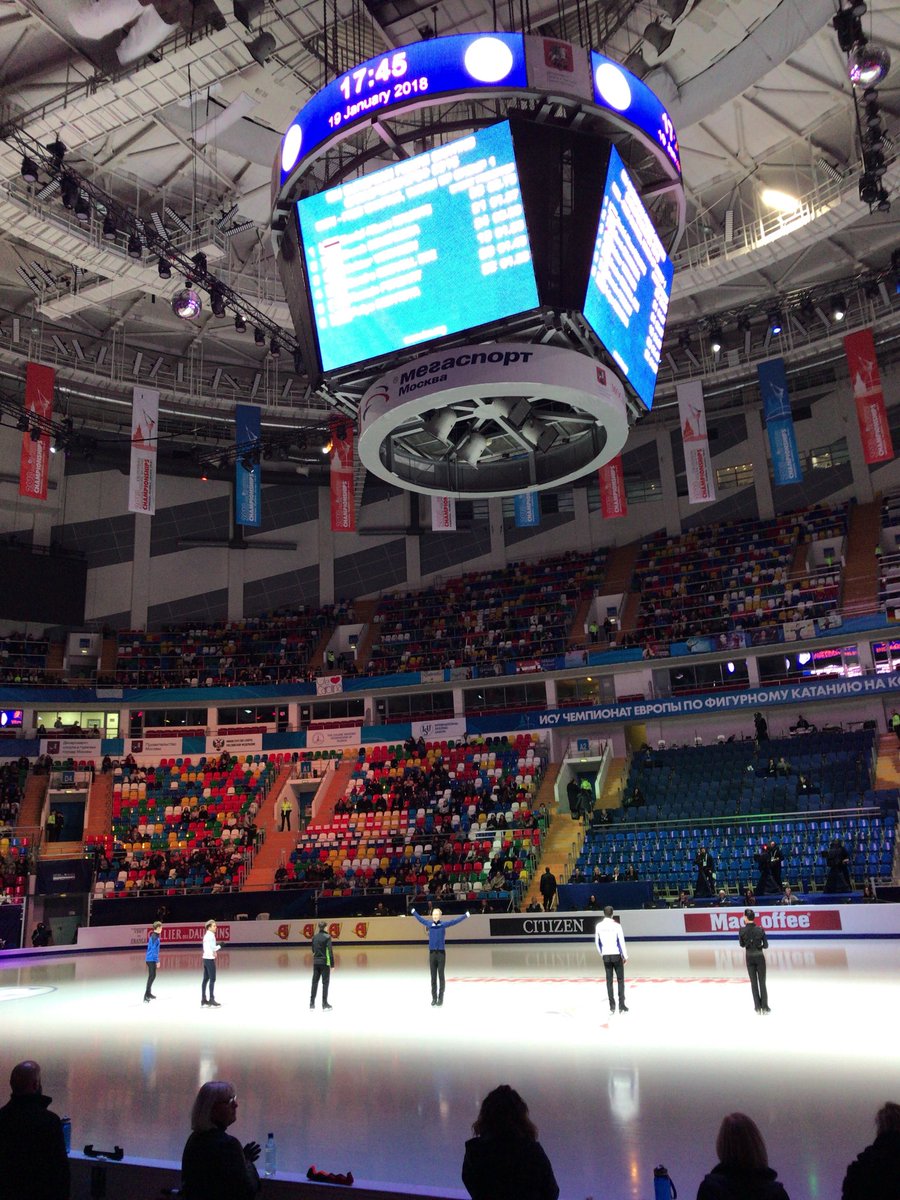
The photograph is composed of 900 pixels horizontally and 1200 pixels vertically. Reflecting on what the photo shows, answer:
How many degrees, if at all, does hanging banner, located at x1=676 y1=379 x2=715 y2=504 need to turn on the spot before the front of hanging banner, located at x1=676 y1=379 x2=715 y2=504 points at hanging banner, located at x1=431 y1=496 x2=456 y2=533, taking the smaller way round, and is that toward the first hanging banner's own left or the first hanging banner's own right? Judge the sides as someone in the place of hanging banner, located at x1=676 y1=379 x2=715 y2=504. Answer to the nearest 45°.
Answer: approximately 90° to the first hanging banner's own right

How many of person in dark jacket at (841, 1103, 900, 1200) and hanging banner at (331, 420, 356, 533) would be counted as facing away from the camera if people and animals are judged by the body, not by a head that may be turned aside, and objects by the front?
1

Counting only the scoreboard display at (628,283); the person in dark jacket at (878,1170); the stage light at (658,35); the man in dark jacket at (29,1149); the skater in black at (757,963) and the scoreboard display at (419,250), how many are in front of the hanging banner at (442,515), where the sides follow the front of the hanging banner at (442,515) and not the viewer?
6

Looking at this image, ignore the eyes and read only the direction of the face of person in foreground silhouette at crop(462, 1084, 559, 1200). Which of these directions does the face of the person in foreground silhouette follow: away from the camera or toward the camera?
away from the camera

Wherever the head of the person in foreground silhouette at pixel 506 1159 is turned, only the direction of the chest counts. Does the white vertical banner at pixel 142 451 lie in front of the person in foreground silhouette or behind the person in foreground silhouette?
in front

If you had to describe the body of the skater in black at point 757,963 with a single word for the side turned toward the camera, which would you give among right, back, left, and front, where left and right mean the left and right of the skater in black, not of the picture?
back

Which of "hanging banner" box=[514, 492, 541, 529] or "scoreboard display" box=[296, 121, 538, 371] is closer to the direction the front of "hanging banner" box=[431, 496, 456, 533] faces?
the scoreboard display

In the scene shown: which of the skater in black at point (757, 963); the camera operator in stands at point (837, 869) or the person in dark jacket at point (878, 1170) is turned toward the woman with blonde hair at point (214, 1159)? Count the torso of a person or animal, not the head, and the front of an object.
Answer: the camera operator in stands

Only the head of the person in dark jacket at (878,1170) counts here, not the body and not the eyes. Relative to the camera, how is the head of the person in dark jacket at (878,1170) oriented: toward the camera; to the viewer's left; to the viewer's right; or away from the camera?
away from the camera

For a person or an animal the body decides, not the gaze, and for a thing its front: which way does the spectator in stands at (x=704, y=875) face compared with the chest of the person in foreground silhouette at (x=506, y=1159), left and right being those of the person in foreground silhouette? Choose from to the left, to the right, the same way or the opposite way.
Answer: the opposite way

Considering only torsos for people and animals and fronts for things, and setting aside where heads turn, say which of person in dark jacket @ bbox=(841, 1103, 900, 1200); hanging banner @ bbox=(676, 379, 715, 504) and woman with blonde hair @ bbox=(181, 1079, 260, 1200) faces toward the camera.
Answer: the hanging banner

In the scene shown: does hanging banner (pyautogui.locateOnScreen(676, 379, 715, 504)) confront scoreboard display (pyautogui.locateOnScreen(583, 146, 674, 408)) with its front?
yes

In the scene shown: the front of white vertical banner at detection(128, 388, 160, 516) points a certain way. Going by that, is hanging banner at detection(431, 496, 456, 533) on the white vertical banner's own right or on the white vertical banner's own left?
on the white vertical banner's own left

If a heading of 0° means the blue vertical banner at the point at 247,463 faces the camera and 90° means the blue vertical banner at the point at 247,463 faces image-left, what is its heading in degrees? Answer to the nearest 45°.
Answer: approximately 0°

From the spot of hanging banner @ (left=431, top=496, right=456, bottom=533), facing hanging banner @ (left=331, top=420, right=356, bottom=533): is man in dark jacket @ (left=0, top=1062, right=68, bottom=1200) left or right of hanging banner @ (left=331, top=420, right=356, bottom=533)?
left

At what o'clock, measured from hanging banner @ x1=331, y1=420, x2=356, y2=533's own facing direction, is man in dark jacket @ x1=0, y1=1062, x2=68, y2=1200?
The man in dark jacket is roughly at 12 o'clock from the hanging banner.

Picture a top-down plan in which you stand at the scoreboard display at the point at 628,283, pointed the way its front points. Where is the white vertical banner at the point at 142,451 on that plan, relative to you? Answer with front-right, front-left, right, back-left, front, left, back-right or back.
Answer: back
